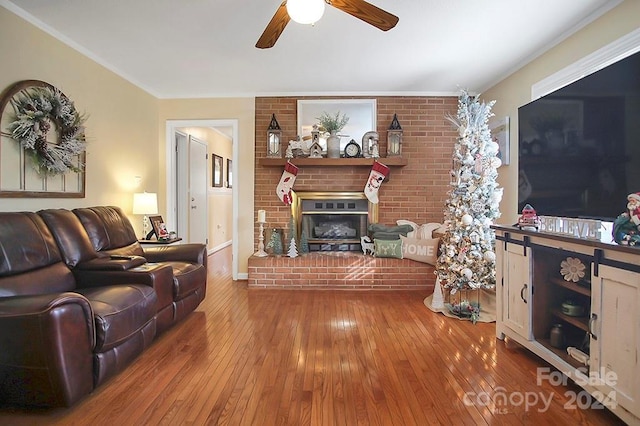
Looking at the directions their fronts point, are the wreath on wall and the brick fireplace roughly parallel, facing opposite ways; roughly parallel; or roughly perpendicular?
roughly perpendicular

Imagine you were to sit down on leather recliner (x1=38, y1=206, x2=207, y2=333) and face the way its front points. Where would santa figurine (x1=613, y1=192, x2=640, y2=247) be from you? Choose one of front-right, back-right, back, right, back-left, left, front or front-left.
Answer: front

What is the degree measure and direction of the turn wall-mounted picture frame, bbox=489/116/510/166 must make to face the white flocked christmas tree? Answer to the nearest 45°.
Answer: approximately 45° to its left

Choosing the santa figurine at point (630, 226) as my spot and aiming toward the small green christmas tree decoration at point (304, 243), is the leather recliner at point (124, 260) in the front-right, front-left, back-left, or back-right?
front-left

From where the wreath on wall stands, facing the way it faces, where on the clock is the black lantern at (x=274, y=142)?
The black lantern is roughly at 10 o'clock from the wreath on wall.

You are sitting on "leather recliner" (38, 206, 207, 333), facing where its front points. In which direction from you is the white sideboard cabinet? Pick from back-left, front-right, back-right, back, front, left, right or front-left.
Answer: front

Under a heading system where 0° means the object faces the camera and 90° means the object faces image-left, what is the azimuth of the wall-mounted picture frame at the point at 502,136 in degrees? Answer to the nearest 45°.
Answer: approximately 45°

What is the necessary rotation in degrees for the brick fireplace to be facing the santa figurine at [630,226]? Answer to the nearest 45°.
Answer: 0° — it already faces it

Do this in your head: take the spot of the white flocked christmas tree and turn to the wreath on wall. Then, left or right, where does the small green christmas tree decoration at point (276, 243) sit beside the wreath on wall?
right

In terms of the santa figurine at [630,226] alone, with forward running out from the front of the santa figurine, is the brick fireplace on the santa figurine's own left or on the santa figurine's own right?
on the santa figurine's own right

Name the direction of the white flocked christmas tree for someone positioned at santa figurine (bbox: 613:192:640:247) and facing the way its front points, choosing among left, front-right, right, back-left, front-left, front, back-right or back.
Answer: right

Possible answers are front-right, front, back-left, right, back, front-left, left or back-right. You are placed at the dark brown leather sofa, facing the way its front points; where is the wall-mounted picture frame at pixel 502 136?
front-left

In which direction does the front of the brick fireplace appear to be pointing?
toward the camera

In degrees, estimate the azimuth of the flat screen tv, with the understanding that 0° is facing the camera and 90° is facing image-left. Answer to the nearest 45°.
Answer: approximately 45°

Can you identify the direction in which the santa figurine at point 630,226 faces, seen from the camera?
facing the viewer and to the left of the viewer

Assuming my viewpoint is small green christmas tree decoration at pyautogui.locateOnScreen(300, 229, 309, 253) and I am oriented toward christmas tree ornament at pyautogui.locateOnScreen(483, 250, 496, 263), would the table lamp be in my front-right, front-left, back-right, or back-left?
back-right
